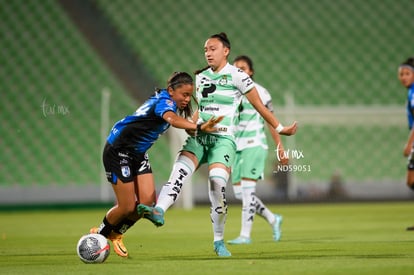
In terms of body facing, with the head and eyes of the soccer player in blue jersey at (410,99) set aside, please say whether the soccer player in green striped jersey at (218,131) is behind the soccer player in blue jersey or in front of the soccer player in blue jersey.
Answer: in front

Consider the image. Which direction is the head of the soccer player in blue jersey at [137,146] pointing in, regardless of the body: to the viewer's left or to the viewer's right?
to the viewer's right

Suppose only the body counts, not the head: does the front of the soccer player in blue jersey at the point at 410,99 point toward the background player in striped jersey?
yes

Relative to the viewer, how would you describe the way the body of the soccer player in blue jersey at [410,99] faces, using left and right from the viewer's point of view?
facing the viewer and to the left of the viewer

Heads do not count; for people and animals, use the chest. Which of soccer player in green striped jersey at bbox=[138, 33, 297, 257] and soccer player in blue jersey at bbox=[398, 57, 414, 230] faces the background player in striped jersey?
the soccer player in blue jersey

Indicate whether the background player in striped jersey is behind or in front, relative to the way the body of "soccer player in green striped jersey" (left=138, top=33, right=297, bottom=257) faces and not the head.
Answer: behind

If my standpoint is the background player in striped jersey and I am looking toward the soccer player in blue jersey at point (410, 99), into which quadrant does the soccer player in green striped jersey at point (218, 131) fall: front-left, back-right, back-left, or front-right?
back-right

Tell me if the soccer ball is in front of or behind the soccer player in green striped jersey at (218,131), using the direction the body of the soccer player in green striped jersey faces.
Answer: in front

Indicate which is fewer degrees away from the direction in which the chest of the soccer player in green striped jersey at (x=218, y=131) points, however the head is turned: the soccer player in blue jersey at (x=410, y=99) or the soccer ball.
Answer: the soccer ball

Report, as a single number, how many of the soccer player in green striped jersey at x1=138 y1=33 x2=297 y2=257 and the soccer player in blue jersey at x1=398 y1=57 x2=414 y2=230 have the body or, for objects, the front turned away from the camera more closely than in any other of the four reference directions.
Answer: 0

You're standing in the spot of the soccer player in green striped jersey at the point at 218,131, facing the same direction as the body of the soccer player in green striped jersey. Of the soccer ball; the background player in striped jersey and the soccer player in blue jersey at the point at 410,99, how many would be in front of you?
1
